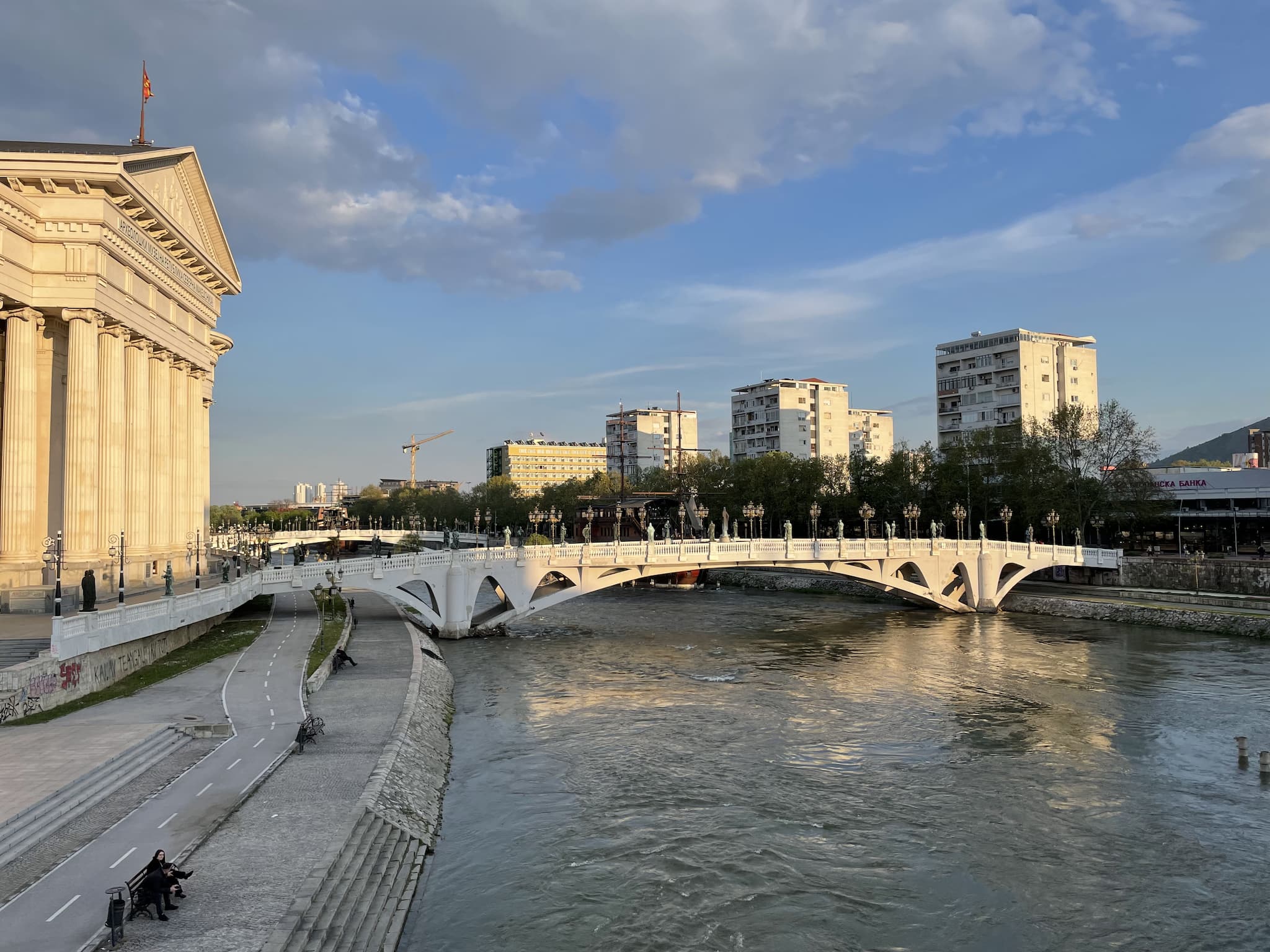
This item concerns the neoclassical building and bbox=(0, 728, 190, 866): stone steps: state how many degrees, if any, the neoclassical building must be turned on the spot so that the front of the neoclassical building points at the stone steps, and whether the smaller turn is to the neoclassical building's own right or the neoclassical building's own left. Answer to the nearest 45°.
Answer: approximately 45° to the neoclassical building's own right

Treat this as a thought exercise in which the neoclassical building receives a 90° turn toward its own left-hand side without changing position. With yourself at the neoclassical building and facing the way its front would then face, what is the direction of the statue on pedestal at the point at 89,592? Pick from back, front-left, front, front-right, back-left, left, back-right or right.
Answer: back-right

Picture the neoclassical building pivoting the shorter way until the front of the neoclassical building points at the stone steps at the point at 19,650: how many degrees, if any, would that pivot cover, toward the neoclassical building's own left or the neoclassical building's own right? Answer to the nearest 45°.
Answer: approximately 45° to the neoclassical building's own right

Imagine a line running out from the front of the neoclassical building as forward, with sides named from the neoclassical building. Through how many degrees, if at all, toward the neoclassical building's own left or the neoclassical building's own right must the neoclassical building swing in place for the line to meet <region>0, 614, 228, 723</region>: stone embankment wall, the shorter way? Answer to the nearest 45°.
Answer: approximately 45° to the neoclassical building's own right

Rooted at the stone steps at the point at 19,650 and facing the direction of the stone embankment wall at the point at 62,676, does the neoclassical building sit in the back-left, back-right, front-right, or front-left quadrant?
back-left
